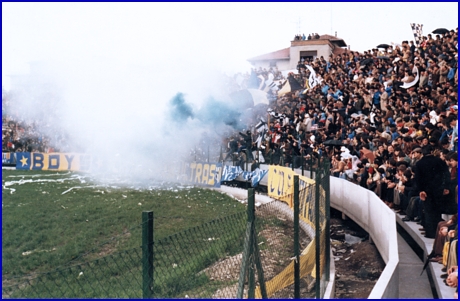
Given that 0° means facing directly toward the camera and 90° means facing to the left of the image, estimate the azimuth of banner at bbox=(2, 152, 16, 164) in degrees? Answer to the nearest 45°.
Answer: approximately 0°

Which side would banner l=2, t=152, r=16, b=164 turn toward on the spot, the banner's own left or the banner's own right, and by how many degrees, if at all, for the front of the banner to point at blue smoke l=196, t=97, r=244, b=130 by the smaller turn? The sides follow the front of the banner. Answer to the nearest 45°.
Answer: approximately 45° to the banner's own left

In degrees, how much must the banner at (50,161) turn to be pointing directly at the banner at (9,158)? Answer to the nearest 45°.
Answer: approximately 135° to its right

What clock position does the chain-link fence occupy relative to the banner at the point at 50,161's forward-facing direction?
The chain-link fence is roughly at 12 o'clock from the banner.

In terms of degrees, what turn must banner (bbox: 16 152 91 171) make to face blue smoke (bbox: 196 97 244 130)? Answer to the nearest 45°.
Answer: approximately 45° to its left

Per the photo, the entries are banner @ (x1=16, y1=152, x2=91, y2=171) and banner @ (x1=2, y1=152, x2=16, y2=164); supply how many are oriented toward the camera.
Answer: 2
